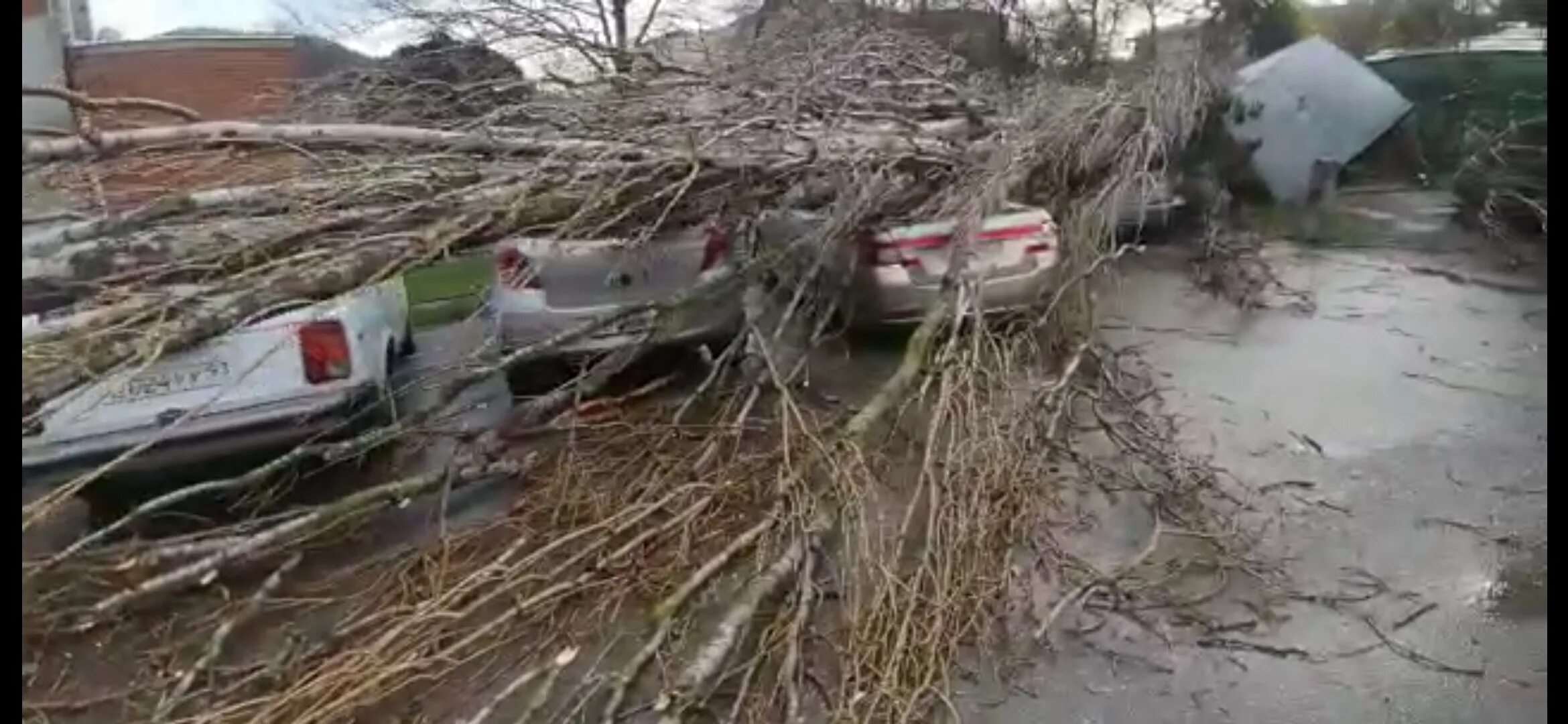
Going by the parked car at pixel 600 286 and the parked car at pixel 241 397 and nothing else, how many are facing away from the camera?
2

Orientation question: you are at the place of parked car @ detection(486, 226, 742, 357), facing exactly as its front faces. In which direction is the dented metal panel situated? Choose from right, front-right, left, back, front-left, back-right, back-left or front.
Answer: right

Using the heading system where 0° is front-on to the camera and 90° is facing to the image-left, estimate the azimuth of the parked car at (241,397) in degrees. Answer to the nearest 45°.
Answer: approximately 180°

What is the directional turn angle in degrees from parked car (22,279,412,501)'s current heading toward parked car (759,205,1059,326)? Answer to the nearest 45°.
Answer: approximately 90° to its right

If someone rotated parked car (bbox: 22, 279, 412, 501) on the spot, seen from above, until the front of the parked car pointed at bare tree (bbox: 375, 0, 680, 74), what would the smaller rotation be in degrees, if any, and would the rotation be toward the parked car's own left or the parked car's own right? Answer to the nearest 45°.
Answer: approximately 45° to the parked car's own right

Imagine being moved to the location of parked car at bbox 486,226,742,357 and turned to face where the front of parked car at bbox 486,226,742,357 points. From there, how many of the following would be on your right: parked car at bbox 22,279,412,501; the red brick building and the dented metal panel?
1

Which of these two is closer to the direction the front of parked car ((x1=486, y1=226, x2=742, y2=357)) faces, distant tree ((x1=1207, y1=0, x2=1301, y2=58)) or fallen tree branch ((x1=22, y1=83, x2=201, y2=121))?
the distant tree

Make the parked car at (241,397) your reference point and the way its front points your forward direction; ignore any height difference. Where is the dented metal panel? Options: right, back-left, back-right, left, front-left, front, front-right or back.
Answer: right

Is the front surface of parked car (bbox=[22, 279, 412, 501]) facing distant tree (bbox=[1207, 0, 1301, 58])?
no

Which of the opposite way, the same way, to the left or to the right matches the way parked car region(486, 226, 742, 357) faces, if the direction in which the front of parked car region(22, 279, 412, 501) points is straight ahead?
the same way

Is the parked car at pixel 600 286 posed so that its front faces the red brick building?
no

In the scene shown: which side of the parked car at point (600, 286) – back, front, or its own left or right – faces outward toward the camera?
back

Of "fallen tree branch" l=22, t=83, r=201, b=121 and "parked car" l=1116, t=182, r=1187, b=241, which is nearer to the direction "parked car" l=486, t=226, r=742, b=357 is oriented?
the parked car

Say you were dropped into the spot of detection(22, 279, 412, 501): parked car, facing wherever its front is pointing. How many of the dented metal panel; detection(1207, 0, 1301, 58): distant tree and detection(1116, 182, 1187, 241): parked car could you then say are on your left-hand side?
0
